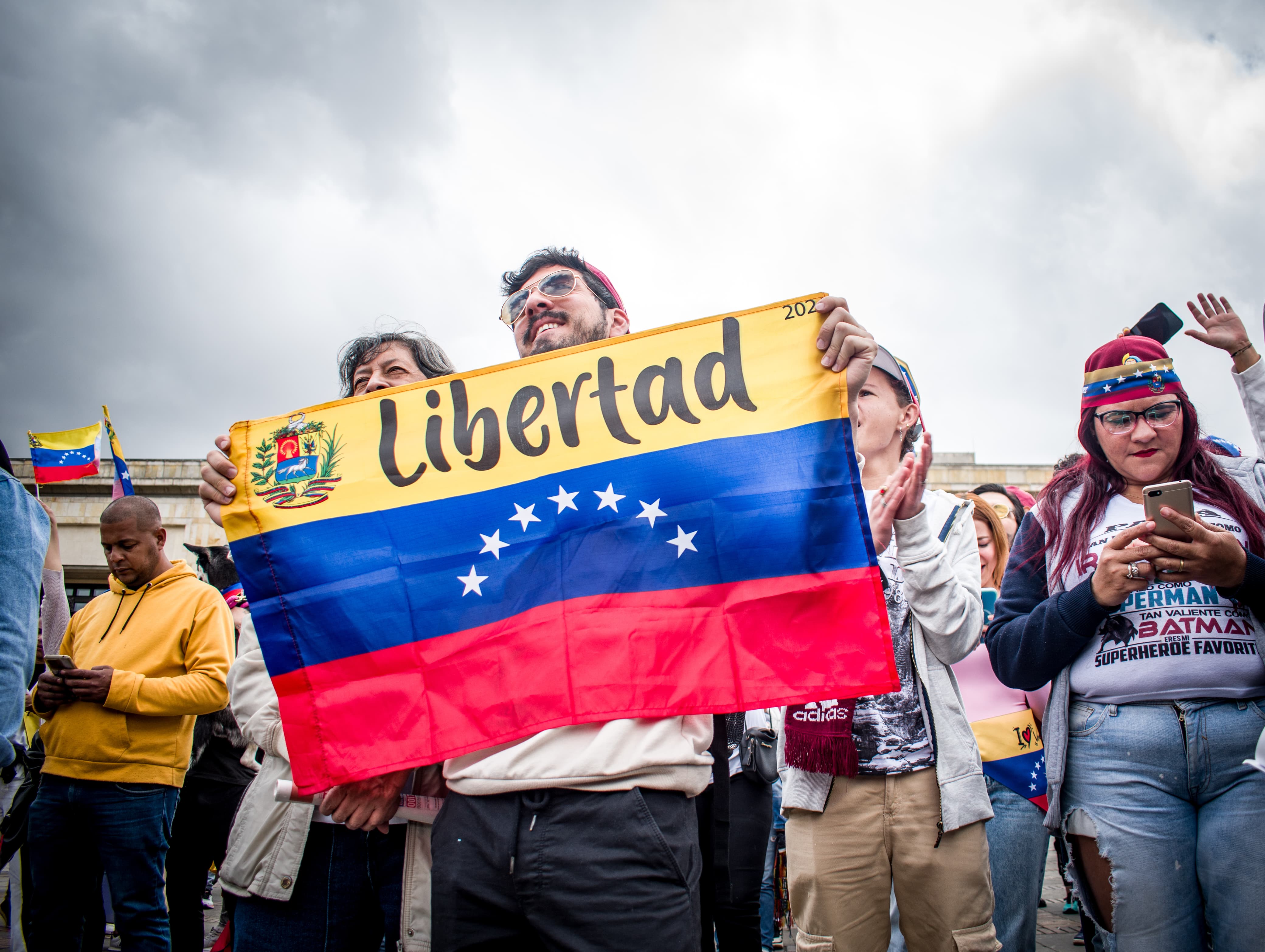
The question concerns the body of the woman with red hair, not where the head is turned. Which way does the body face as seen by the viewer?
toward the camera

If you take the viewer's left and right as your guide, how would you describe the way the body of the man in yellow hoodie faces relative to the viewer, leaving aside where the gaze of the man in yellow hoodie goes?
facing the viewer and to the left of the viewer

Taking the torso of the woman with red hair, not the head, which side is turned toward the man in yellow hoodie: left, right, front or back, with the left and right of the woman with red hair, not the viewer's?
right

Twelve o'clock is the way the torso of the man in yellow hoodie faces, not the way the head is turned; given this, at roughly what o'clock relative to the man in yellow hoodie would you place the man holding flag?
The man holding flag is roughly at 10 o'clock from the man in yellow hoodie.

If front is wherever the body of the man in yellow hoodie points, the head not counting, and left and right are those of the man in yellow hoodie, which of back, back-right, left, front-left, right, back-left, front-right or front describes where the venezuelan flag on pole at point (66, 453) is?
back-right

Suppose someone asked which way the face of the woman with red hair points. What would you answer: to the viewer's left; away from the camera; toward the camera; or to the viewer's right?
toward the camera

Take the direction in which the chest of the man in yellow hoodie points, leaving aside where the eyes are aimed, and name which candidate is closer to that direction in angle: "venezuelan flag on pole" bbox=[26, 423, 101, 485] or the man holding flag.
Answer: the man holding flag

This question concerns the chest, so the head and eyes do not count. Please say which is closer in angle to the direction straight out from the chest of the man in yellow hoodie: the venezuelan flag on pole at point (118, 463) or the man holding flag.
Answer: the man holding flag

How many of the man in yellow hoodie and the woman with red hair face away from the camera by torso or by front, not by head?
0

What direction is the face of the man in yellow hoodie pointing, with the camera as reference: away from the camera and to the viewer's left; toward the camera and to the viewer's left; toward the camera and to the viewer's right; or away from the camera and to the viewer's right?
toward the camera and to the viewer's left

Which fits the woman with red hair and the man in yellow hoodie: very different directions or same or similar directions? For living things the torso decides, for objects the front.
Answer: same or similar directions

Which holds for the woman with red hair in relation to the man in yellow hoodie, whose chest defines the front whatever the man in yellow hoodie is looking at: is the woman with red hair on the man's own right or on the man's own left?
on the man's own left

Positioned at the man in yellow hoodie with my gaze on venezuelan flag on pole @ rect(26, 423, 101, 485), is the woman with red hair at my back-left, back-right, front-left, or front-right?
back-right

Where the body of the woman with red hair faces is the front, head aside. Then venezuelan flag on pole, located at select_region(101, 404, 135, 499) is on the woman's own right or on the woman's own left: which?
on the woman's own right
